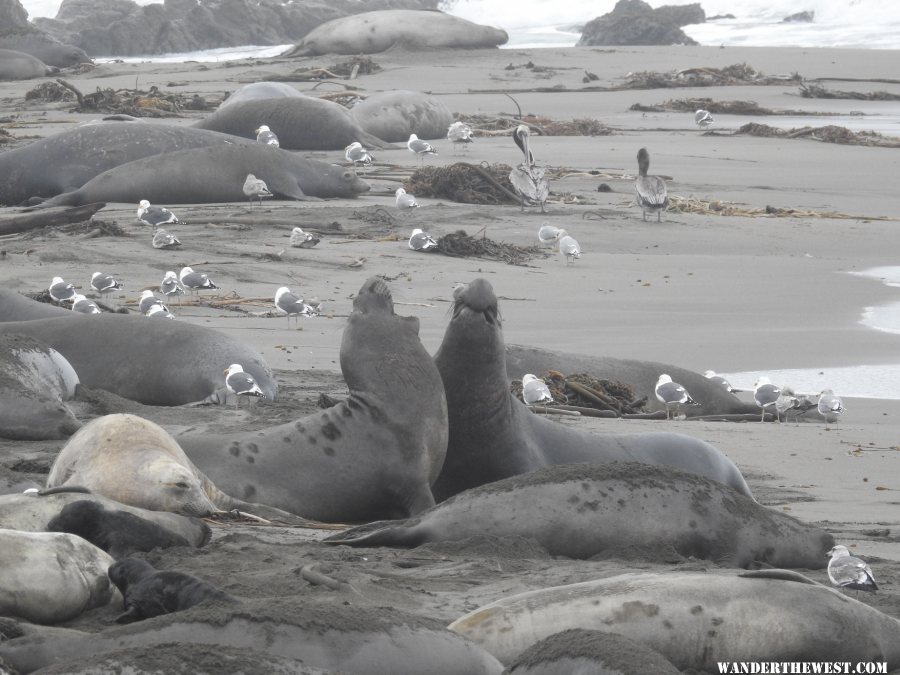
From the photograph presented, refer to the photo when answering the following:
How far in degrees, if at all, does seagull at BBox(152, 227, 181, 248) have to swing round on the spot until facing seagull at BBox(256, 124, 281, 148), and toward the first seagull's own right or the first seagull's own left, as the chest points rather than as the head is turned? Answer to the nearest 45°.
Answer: approximately 90° to the first seagull's own right

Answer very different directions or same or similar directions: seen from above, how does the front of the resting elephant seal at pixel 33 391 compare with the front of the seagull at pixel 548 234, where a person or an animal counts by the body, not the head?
very different directions

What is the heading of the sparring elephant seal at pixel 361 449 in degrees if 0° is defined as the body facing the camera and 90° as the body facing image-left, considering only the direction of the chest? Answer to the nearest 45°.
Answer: approximately 270°

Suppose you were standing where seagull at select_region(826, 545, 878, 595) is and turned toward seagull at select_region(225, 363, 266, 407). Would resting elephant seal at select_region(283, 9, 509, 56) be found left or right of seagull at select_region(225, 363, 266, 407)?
right

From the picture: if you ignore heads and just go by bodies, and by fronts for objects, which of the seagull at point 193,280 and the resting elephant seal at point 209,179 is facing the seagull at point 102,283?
the seagull at point 193,280

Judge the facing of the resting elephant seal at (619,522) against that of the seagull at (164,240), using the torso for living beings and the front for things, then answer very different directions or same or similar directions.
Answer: very different directions

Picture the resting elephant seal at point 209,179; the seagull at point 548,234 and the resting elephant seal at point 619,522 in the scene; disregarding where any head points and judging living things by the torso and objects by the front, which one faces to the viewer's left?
the seagull

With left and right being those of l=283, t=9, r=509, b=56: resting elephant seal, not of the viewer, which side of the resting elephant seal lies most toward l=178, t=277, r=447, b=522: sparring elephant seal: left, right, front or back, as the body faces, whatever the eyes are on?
right

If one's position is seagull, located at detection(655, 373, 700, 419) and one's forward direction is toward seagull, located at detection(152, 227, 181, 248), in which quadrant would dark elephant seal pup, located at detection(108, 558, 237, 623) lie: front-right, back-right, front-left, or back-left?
back-left

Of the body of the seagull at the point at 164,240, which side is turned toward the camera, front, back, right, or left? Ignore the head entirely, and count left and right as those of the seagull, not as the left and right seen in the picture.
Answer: left

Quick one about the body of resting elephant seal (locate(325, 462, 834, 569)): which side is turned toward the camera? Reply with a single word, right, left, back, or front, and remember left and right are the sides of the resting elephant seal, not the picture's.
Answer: right

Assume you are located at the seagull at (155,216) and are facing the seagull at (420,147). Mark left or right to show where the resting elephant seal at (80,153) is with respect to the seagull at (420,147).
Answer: left

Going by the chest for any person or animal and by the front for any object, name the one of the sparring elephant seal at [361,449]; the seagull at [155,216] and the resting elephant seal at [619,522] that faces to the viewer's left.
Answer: the seagull
